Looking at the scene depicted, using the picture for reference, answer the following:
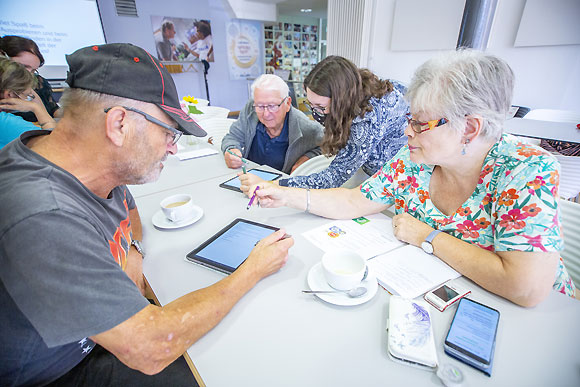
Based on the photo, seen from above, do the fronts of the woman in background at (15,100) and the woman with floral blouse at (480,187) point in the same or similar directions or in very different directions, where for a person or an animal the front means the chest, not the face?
very different directions

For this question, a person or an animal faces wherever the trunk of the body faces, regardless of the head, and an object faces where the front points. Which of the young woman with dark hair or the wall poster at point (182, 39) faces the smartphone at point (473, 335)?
the wall poster

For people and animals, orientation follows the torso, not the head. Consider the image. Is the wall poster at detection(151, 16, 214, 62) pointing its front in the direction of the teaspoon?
yes

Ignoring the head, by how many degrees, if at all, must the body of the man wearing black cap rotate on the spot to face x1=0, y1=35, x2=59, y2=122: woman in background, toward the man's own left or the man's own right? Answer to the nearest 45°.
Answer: approximately 90° to the man's own left

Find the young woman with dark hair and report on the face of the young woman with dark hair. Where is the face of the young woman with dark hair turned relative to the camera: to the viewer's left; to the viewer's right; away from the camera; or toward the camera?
to the viewer's left

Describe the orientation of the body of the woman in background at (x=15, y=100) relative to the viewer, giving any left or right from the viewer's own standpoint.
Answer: facing to the right of the viewer

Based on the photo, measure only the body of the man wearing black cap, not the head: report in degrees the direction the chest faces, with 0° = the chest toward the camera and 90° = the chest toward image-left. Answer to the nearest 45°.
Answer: approximately 270°

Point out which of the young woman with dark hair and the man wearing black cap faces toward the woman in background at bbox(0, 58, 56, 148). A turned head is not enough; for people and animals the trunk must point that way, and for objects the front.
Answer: the young woman with dark hair

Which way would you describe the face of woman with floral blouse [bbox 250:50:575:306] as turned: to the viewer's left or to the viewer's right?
to the viewer's left
